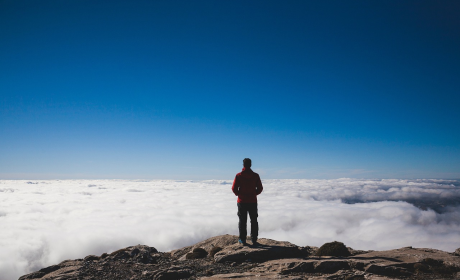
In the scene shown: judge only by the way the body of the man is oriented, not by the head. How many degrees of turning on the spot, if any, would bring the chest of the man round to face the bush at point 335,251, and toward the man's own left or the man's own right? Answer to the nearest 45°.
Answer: approximately 90° to the man's own right

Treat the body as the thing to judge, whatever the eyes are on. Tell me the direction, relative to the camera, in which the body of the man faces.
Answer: away from the camera

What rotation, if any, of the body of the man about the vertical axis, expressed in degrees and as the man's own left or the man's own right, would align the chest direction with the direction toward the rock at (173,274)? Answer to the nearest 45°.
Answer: approximately 135° to the man's own left

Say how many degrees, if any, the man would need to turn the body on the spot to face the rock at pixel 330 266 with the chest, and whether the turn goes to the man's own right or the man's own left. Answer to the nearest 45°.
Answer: approximately 135° to the man's own right
